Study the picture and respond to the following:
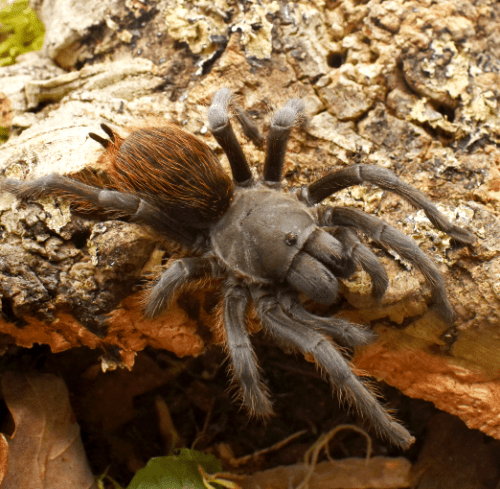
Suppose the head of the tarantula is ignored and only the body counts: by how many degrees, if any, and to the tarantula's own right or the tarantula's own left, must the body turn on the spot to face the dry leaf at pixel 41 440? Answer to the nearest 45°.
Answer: approximately 90° to the tarantula's own right

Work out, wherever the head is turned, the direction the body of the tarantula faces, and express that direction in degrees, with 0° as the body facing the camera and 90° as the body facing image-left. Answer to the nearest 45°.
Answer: approximately 315°
